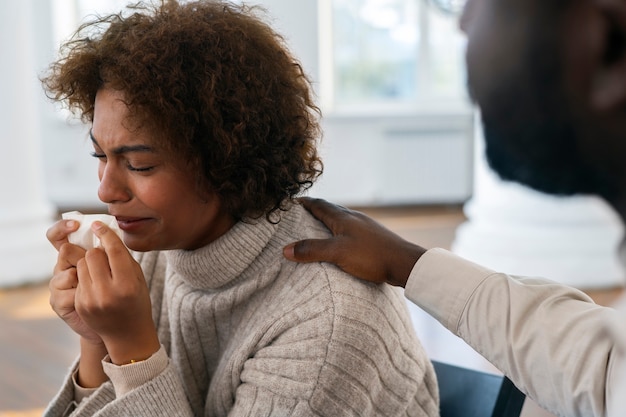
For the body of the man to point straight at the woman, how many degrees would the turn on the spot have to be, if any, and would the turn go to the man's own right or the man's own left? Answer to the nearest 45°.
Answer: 0° — they already face them

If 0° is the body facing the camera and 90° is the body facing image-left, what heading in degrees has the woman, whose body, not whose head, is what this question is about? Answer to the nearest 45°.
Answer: approximately 45°

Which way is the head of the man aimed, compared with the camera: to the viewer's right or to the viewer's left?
to the viewer's left

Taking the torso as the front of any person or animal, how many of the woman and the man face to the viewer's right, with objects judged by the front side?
0

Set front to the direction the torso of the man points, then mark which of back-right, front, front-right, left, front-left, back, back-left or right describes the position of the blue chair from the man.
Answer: front-right

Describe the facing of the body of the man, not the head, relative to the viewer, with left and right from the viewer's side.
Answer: facing away from the viewer and to the left of the viewer

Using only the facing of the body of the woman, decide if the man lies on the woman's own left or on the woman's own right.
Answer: on the woman's own left
